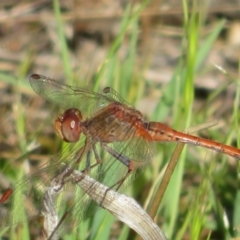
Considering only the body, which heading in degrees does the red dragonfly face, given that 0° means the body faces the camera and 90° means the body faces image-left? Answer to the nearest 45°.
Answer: approximately 90°
